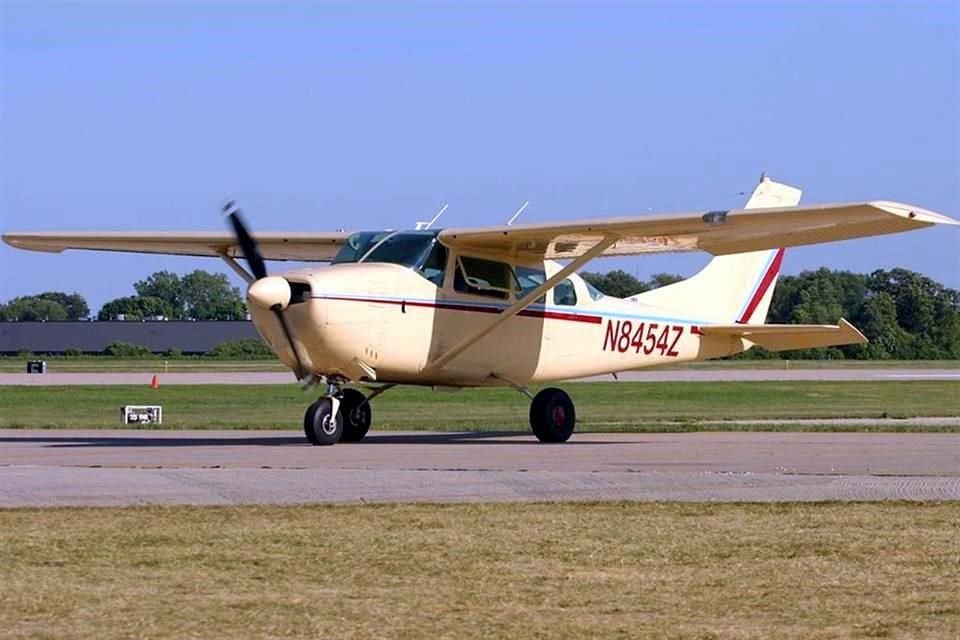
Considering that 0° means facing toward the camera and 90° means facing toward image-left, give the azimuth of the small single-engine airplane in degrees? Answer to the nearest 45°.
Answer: approximately 45°
